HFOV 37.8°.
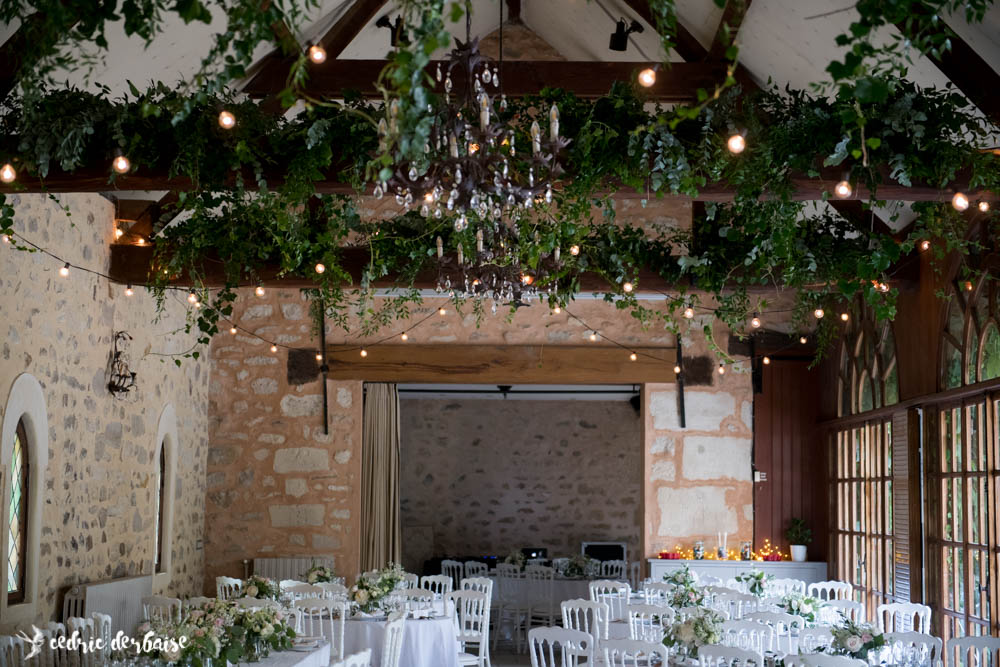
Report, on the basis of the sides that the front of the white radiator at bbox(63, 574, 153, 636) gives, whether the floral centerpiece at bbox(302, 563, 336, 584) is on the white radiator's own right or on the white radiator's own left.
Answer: on the white radiator's own left

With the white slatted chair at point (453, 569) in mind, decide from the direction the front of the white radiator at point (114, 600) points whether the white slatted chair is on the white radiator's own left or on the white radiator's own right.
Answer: on the white radiator's own left

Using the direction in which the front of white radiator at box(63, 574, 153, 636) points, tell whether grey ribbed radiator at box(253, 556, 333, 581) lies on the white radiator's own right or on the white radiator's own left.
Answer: on the white radiator's own left

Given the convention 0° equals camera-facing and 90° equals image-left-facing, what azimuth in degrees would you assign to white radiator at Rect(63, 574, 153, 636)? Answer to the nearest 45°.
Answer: approximately 315°

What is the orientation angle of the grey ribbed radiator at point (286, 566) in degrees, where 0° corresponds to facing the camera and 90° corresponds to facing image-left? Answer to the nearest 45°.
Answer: approximately 0°

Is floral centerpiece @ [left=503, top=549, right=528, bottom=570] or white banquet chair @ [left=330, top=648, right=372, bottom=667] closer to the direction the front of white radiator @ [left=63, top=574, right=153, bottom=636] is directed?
the white banquet chair

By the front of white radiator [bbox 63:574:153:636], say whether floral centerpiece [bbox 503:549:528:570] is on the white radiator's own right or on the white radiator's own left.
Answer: on the white radiator's own left

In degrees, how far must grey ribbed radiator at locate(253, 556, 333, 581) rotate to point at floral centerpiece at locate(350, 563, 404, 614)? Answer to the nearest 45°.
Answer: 0° — it already faces it
